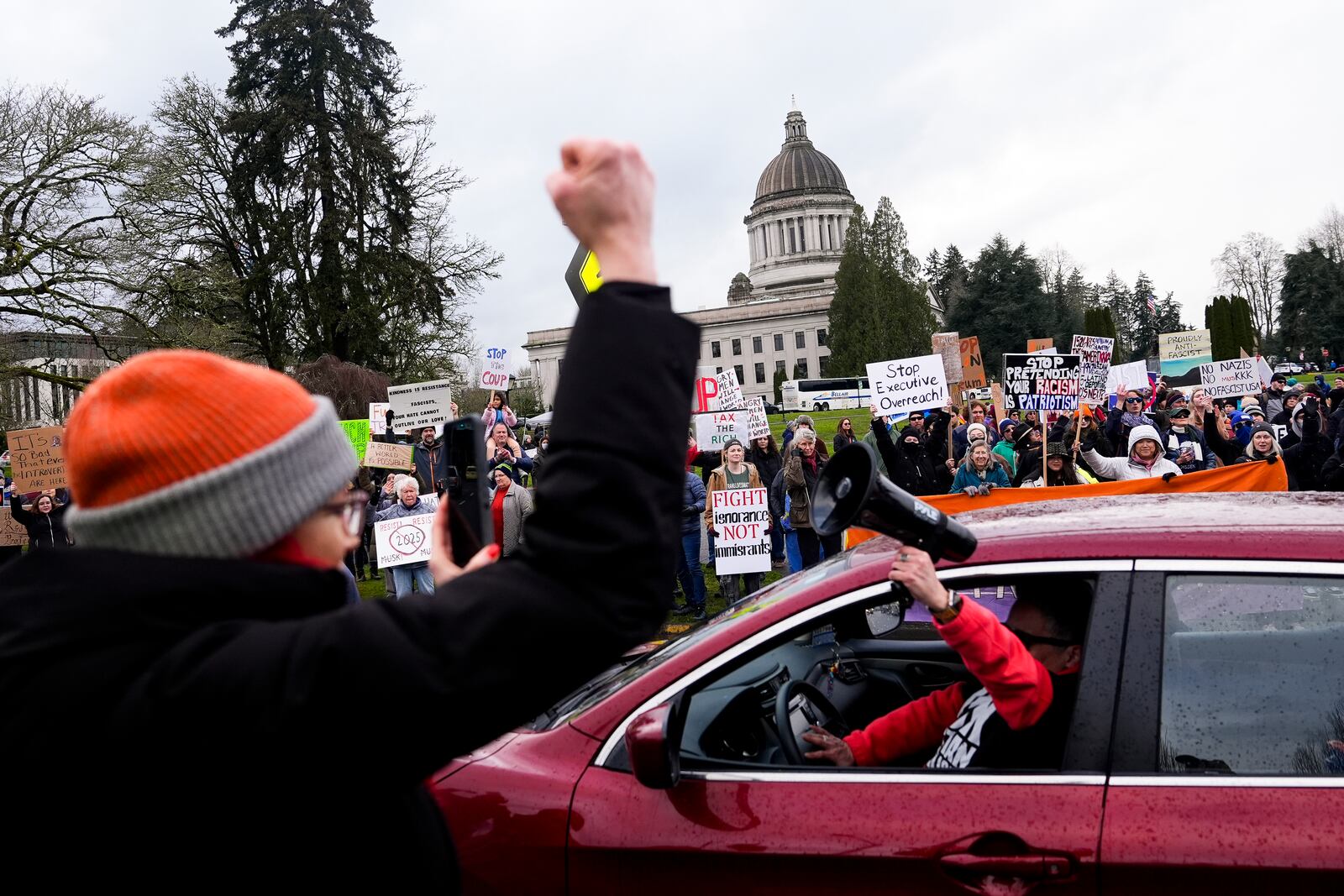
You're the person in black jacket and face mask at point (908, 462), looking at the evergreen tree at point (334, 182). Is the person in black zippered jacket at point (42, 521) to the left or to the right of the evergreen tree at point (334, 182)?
left

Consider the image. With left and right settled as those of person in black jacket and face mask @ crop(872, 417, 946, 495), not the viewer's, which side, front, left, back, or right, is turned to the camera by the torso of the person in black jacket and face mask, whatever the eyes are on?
front

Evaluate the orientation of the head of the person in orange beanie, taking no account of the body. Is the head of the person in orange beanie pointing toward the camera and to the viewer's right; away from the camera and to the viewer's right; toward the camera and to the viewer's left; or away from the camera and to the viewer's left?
away from the camera and to the viewer's right

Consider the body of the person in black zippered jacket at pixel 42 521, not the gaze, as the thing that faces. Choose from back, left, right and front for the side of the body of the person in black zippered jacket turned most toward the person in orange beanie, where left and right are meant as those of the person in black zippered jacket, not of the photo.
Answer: front

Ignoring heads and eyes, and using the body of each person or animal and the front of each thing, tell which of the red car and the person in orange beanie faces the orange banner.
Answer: the person in orange beanie

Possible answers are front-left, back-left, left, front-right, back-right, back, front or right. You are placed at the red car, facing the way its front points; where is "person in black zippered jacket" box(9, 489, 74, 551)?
front-right

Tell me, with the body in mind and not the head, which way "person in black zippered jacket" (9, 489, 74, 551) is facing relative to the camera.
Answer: toward the camera

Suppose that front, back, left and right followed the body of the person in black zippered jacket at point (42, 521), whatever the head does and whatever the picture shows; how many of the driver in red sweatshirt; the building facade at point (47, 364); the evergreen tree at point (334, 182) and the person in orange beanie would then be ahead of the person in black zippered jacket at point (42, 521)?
2

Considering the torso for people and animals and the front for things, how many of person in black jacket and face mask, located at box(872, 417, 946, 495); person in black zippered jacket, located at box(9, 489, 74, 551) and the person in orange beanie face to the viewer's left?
0

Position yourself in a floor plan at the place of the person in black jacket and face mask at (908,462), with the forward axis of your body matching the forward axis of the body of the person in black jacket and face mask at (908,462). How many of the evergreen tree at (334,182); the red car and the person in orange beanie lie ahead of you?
2

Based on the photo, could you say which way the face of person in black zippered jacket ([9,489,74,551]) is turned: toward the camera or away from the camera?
toward the camera

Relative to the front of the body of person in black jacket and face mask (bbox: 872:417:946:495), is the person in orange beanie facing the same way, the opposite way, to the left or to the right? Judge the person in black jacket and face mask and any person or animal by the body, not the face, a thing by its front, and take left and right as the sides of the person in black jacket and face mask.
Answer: the opposite way

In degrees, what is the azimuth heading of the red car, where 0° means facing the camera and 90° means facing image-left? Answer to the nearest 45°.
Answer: approximately 90°

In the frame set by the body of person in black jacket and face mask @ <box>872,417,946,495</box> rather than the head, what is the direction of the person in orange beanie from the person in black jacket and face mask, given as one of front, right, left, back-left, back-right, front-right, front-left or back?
front

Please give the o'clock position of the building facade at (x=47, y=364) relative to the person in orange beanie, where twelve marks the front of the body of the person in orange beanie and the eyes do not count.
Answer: The building facade is roughly at 10 o'clock from the person in orange beanie.

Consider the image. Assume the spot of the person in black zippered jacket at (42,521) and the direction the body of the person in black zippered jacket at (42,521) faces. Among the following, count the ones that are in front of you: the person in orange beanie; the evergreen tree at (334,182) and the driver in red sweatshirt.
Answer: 2

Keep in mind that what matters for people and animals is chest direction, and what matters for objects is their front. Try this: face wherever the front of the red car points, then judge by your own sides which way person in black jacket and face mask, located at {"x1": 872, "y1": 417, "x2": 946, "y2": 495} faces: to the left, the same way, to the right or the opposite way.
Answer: to the left
